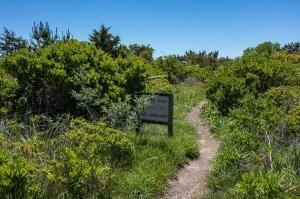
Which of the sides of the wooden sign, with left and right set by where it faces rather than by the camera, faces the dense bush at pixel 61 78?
right

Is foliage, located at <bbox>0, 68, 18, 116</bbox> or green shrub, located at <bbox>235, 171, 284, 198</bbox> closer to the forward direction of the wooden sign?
the green shrub

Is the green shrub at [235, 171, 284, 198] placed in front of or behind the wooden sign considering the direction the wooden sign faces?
in front

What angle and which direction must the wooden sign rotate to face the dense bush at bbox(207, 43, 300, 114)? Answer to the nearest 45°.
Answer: approximately 135° to its left

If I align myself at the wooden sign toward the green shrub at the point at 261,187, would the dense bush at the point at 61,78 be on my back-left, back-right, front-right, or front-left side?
back-right

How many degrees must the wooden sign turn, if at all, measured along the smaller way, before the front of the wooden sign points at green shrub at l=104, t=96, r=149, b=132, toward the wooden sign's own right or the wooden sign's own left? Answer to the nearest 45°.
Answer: approximately 45° to the wooden sign's own right

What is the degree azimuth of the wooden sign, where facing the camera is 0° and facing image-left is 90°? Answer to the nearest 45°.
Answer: approximately 0°

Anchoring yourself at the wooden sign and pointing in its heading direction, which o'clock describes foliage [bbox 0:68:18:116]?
The foliage is roughly at 3 o'clock from the wooden sign.

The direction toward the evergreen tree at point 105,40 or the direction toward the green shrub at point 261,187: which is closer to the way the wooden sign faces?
the green shrub
